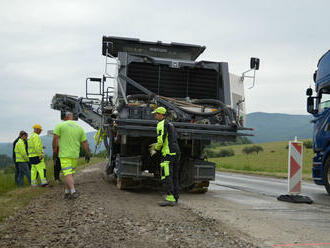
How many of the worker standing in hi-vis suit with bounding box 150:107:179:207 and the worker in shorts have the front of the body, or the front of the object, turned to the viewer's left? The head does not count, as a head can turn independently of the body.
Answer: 1

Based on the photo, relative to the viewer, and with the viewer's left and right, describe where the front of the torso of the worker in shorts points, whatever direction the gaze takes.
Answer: facing away from the viewer

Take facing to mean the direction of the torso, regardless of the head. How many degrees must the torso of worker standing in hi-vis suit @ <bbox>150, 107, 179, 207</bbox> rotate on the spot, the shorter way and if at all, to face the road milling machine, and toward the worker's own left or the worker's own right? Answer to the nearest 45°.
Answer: approximately 90° to the worker's own right

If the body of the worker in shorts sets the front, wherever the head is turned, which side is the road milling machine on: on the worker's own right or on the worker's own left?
on the worker's own right

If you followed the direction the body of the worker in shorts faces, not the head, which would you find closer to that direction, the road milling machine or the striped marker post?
the road milling machine

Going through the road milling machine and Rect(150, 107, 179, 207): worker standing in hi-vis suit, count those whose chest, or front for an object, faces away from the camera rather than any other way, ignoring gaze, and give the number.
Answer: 1

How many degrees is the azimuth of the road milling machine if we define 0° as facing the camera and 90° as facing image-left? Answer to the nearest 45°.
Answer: approximately 180°

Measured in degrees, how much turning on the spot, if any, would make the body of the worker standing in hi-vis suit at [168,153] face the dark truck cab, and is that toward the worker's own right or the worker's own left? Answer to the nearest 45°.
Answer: approximately 135° to the worker's own right

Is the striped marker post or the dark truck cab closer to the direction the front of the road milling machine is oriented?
the dark truck cab

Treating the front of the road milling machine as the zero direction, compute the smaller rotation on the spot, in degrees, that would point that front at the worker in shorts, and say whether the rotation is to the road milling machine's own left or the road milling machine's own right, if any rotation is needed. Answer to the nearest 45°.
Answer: approximately 135° to the road milling machine's own left

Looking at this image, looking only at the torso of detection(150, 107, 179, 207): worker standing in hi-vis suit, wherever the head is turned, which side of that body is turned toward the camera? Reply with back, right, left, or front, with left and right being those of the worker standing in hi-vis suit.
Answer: left

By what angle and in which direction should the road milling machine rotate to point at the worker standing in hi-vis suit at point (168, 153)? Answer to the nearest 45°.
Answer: approximately 180°

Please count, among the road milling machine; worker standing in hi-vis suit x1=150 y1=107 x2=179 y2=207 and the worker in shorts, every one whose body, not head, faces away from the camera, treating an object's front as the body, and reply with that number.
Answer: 2

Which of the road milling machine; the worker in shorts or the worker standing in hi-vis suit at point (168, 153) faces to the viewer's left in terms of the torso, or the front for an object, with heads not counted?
the worker standing in hi-vis suit
